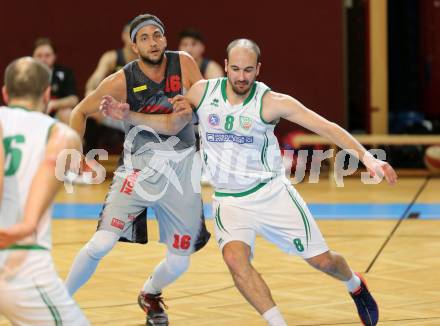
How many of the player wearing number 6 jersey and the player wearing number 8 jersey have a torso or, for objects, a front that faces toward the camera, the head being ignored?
1

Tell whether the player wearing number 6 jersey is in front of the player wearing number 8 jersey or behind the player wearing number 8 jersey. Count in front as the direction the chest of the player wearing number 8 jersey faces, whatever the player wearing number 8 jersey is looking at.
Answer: in front

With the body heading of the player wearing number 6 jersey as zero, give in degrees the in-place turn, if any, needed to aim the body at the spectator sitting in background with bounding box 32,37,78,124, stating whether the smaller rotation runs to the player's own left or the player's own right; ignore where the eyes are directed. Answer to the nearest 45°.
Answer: approximately 45° to the player's own left

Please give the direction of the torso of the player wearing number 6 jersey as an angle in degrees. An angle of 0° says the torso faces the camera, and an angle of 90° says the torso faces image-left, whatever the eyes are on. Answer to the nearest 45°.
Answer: approximately 225°

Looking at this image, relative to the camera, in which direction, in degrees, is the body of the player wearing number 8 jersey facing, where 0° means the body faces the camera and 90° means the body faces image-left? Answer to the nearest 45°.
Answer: approximately 0°

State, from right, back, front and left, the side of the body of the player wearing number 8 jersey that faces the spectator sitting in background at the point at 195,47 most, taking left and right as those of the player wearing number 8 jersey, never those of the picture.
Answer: back

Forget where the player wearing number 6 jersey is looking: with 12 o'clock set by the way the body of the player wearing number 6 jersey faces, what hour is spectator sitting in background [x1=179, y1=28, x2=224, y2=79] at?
The spectator sitting in background is roughly at 11 o'clock from the player wearing number 6 jersey.

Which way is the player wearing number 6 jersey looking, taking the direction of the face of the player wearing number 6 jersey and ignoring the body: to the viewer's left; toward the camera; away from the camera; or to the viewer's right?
away from the camera

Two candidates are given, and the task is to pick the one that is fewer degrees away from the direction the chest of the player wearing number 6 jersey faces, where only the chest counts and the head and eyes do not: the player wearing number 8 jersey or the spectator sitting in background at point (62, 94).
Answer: the player wearing number 8 jersey
